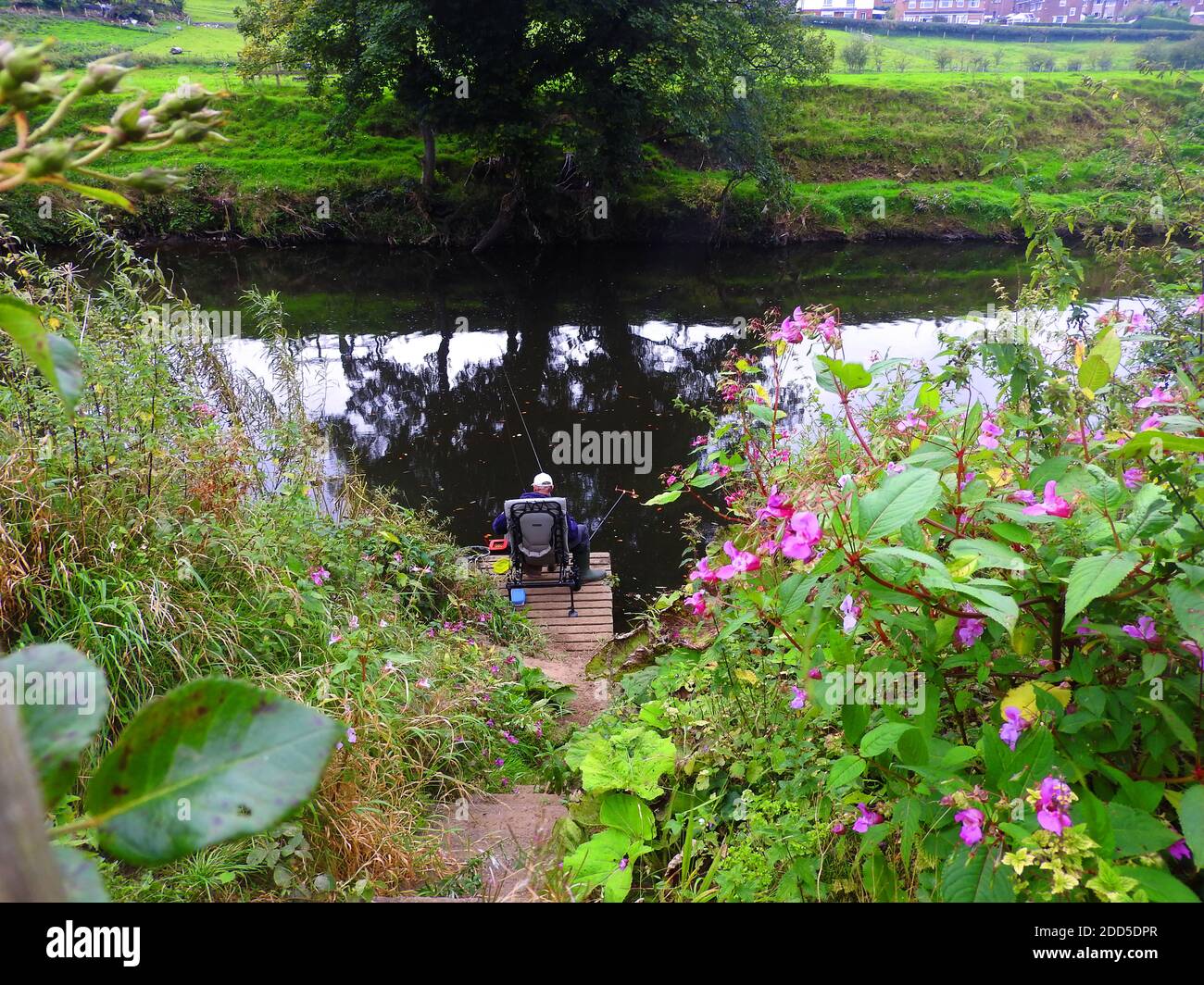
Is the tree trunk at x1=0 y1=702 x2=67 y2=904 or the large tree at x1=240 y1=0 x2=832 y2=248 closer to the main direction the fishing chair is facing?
the large tree

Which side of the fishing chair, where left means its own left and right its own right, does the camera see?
back

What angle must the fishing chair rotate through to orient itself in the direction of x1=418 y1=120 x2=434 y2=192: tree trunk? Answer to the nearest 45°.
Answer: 0° — it already faces it

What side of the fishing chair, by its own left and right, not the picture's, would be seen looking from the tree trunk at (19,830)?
back

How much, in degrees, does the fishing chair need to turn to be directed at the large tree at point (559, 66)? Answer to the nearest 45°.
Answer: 0° — it already faces it
